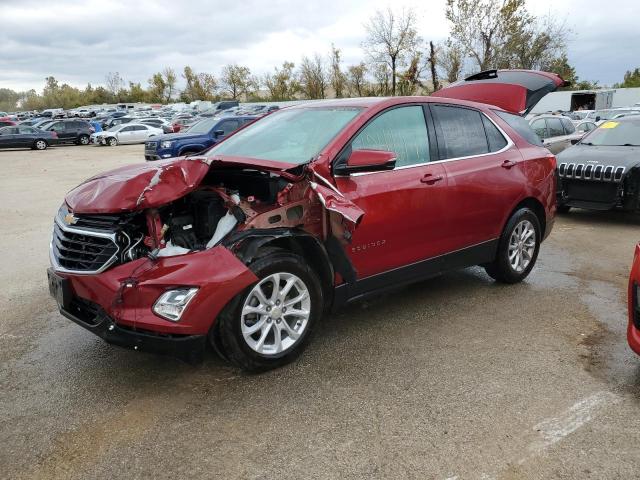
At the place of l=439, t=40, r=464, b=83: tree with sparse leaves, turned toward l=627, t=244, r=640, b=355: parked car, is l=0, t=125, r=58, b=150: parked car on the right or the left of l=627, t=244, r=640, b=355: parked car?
right

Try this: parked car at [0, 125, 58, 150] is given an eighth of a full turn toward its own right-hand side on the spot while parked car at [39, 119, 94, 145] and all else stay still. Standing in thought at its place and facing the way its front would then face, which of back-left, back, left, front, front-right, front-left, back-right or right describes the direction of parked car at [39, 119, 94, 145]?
right

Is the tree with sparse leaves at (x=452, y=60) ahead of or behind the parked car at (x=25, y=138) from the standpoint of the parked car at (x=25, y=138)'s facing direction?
behind

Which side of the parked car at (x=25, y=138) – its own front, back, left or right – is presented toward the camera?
left

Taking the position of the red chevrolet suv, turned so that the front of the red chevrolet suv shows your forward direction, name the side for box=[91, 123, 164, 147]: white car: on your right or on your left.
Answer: on your right

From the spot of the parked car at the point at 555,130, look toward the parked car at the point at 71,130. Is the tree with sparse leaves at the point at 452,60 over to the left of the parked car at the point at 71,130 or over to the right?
right

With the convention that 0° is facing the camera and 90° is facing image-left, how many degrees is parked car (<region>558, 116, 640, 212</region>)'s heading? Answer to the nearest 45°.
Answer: approximately 45°

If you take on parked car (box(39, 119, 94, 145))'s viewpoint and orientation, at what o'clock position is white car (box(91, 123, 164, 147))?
The white car is roughly at 7 o'clock from the parked car.

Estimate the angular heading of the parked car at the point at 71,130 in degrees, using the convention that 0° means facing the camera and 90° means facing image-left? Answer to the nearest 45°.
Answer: approximately 90°

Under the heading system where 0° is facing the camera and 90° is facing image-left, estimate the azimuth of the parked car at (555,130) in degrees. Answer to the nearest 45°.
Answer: approximately 45°

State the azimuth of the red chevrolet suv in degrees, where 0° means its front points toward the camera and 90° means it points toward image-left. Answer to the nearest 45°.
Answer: approximately 45°
